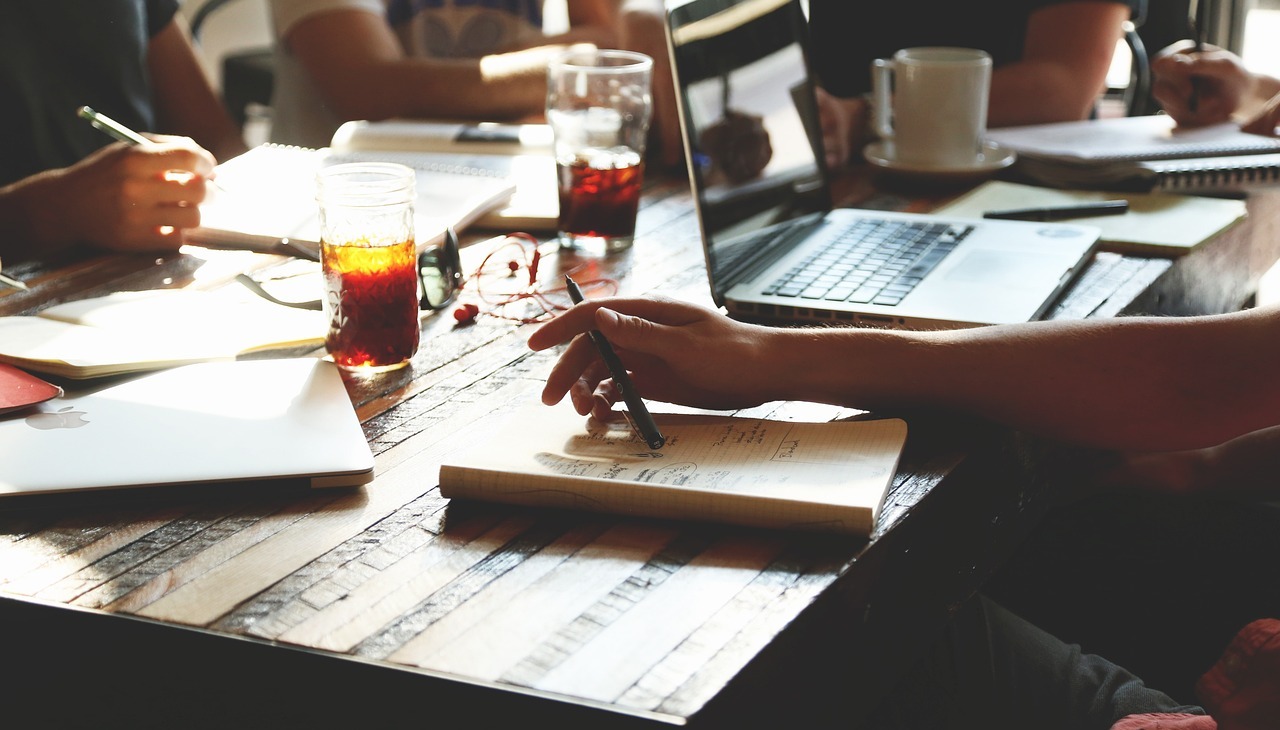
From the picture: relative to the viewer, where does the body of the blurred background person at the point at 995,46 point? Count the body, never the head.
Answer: toward the camera

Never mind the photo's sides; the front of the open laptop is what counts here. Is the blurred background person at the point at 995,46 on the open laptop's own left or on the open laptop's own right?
on the open laptop's own left

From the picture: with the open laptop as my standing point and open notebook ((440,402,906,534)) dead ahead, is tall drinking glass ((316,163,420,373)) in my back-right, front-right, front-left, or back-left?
front-right

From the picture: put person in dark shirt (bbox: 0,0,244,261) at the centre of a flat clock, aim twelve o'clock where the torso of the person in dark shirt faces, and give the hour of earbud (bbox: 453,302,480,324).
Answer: The earbud is roughly at 1 o'clock from the person in dark shirt.

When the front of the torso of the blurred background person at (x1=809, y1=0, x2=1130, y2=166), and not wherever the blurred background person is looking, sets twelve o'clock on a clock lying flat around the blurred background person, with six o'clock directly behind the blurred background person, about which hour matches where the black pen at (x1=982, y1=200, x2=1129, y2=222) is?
The black pen is roughly at 12 o'clock from the blurred background person.

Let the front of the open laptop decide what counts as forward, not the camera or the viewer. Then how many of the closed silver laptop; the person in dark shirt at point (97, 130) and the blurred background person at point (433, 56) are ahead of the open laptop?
0

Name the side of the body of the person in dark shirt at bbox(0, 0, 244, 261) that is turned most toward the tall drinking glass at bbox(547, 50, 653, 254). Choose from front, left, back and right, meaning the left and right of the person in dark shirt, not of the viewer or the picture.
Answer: front

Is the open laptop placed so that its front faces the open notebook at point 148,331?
no

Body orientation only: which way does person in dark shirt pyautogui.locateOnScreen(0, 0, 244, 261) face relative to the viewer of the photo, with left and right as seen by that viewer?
facing the viewer and to the right of the viewer

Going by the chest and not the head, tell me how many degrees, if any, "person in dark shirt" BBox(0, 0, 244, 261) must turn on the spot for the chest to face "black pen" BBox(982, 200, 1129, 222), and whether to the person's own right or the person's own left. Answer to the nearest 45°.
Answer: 0° — they already face it

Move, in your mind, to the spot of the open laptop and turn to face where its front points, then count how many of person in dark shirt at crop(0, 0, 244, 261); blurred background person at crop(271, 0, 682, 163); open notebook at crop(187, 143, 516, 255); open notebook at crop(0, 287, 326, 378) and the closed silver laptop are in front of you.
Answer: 0

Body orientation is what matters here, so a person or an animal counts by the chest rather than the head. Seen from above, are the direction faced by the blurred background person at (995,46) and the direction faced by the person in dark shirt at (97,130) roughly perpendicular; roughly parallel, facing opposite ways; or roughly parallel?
roughly perpendicular
